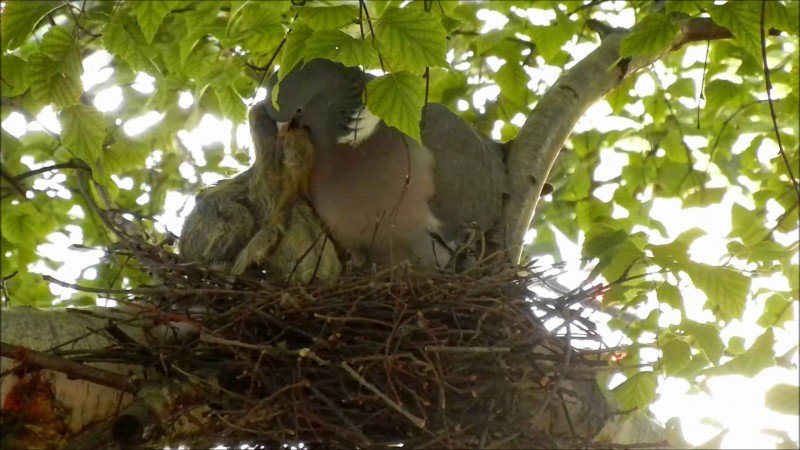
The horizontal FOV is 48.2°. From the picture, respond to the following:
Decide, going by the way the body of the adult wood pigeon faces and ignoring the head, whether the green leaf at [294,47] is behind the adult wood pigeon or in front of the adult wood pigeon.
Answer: in front

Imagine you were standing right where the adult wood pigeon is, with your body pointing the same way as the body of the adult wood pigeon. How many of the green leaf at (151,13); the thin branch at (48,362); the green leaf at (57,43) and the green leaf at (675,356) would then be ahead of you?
3

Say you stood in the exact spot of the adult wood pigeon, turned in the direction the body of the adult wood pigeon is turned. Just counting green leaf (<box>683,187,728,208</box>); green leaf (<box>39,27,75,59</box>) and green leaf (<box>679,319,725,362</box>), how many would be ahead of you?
1

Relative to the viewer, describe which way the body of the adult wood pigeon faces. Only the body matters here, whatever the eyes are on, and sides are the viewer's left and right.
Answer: facing the viewer and to the left of the viewer

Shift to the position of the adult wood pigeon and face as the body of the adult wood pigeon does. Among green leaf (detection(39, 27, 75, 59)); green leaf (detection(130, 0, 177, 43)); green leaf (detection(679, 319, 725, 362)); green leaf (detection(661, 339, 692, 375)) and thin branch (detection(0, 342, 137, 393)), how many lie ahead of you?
3

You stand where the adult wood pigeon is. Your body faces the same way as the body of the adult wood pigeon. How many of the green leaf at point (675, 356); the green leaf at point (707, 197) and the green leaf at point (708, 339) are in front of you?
0

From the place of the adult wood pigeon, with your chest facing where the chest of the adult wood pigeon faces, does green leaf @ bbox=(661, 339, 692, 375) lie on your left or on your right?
on your left

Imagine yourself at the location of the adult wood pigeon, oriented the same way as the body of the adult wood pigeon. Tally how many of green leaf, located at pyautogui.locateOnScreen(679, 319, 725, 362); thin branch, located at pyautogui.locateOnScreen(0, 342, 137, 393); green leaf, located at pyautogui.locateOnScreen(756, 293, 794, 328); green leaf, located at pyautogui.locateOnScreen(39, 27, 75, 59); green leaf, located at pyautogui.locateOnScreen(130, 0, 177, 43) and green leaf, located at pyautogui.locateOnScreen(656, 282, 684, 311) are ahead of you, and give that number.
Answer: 3

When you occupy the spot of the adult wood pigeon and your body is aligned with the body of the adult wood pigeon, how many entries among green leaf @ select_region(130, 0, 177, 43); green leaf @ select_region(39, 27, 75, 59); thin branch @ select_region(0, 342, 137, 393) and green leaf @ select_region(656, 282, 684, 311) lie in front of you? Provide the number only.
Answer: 3

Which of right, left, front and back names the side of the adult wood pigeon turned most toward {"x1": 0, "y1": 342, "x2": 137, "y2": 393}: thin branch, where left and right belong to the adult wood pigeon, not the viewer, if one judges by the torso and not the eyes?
front

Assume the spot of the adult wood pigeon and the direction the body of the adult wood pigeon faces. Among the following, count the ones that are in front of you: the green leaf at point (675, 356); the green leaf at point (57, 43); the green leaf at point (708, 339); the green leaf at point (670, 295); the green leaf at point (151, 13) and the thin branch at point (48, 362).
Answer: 3

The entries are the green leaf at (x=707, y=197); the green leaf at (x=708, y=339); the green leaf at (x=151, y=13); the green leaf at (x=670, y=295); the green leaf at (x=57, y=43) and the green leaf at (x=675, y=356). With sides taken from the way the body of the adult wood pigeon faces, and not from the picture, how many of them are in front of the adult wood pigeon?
2
